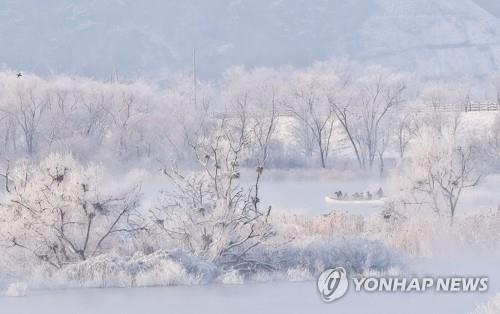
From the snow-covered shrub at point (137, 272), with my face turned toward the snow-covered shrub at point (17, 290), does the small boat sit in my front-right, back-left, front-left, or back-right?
back-right

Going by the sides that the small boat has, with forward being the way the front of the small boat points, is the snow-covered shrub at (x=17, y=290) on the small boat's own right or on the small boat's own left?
on the small boat's own left

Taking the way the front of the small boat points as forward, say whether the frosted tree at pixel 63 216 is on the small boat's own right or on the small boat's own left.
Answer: on the small boat's own left

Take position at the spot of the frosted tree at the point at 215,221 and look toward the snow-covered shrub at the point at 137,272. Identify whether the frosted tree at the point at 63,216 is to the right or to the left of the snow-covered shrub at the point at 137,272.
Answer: right

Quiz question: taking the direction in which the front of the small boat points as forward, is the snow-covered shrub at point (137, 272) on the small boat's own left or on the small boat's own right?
on the small boat's own left

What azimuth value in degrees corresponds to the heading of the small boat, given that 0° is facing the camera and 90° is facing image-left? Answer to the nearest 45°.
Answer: approximately 90°

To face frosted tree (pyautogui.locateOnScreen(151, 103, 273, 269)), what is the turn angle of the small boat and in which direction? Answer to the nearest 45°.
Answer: approximately 90° to its left
